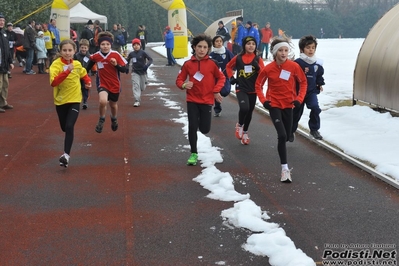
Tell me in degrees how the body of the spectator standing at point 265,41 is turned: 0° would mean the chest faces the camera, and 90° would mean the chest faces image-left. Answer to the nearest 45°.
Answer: approximately 0°

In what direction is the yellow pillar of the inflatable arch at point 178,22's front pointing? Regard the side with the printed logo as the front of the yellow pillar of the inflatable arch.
toward the camera

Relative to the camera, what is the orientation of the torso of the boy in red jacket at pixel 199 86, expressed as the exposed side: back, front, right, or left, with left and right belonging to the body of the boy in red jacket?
front

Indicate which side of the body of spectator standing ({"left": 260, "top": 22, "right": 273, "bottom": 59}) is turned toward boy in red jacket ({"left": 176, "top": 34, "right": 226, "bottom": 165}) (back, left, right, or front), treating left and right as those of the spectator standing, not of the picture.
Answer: front

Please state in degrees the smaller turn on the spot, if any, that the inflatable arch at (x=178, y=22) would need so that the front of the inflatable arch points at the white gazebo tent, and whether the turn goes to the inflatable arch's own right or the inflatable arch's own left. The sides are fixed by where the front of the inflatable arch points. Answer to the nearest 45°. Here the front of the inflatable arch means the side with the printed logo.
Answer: approximately 135° to the inflatable arch's own right
